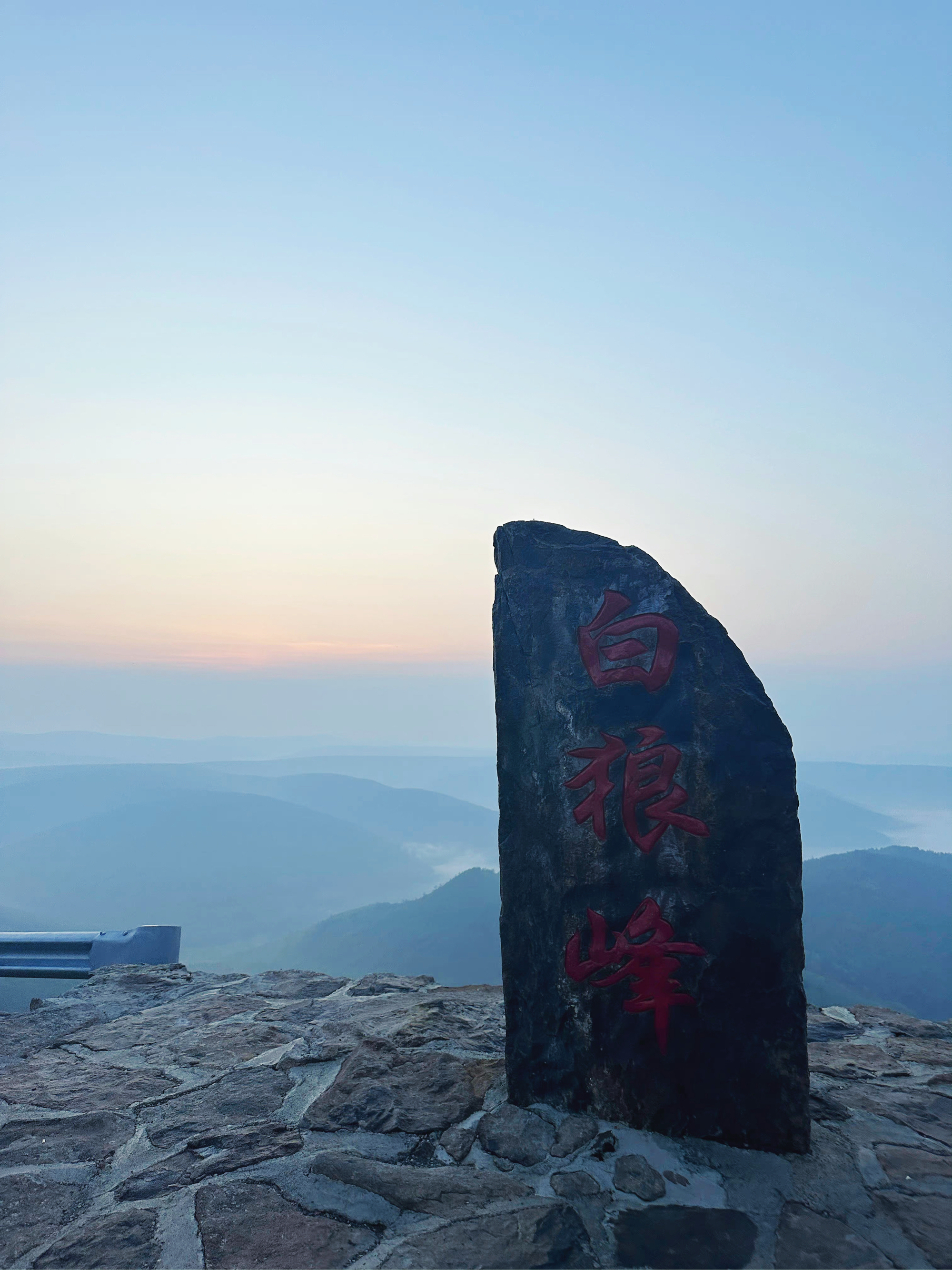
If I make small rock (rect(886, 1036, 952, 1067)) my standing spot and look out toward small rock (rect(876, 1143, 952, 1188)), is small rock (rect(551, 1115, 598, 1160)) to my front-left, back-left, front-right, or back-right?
front-right

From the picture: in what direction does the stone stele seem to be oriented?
toward the camera

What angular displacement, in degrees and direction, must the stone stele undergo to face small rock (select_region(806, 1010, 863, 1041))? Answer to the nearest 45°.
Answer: approximately 135° to its left

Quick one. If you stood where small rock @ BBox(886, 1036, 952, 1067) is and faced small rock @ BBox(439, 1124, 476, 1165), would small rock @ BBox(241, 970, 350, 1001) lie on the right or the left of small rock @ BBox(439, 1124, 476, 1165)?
right

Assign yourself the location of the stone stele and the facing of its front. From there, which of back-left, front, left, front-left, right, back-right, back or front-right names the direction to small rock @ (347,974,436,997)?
back-right

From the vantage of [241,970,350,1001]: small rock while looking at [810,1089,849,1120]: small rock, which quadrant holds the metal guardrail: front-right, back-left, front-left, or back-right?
back-right

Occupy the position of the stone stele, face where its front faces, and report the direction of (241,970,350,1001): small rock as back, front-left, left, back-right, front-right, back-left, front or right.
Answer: back-right

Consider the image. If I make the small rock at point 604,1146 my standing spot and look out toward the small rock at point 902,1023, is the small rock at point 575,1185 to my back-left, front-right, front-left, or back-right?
back-right

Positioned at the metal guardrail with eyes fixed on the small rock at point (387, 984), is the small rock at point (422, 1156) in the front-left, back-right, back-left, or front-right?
front-right
